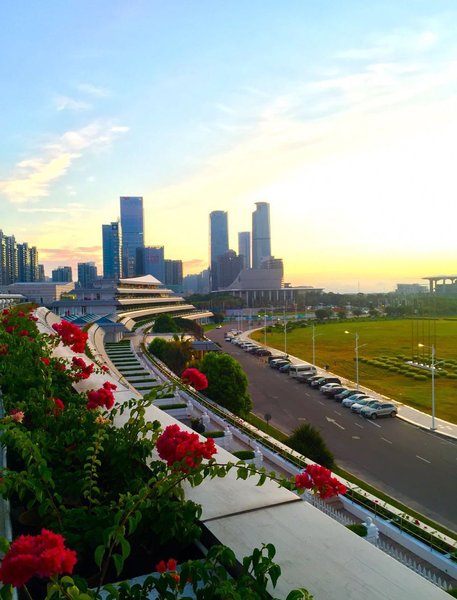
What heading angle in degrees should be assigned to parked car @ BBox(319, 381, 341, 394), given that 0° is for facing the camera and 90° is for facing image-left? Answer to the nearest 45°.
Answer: approximately 45°

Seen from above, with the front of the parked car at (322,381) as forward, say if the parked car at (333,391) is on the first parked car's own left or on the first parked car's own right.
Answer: on the first parked car's own left

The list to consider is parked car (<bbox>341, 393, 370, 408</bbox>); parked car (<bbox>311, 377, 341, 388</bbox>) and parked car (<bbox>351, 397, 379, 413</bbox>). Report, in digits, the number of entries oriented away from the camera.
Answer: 0

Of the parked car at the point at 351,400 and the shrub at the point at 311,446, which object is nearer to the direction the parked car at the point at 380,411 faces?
the shrub

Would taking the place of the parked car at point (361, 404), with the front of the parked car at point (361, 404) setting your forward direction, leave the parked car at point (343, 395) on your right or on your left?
on your right

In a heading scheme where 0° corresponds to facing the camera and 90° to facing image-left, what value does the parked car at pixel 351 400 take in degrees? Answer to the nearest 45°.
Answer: approximately 45°

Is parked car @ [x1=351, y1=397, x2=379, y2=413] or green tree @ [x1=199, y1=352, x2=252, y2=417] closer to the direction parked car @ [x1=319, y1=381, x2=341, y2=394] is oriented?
the green tree

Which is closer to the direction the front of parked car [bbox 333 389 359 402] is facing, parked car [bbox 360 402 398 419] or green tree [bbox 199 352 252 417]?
the green tree
